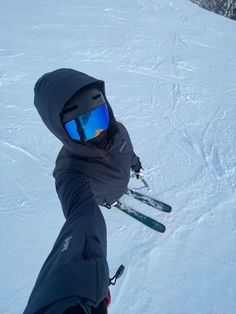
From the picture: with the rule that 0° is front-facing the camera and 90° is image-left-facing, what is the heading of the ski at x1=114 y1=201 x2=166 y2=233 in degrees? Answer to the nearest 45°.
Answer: approximately 315°

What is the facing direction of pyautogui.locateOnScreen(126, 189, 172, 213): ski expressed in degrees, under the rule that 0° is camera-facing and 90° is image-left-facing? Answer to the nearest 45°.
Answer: approximately 315°
